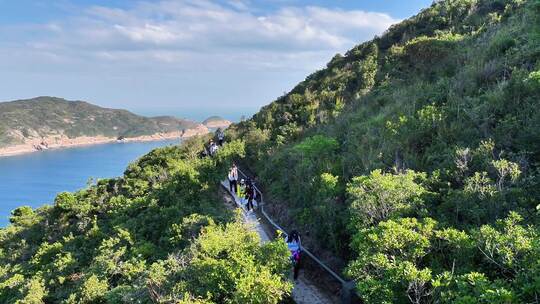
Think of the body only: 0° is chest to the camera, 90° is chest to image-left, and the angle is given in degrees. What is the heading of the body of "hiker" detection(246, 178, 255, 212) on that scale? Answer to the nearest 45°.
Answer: approximately 180°

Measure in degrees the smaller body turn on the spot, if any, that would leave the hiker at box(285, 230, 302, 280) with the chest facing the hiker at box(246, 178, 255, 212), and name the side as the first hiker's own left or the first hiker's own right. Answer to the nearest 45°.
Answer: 0° — they already face them

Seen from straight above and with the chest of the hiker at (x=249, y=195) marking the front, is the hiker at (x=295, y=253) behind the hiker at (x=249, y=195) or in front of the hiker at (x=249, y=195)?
behind

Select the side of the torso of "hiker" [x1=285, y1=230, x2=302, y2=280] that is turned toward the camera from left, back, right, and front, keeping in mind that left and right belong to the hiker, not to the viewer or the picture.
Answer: back
